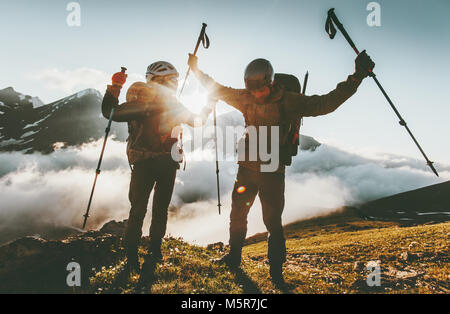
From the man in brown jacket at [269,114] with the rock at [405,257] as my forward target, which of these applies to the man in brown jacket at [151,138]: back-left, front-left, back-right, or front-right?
back-left

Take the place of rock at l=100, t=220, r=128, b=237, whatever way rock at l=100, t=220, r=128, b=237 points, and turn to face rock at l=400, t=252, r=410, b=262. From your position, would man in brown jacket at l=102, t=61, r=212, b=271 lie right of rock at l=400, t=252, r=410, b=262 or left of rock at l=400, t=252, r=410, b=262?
right

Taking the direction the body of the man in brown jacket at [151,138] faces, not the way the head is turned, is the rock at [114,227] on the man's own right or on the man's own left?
on the man's own left

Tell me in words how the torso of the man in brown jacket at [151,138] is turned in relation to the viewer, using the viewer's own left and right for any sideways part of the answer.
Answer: facing away from the viewer and to the right of the viewer
